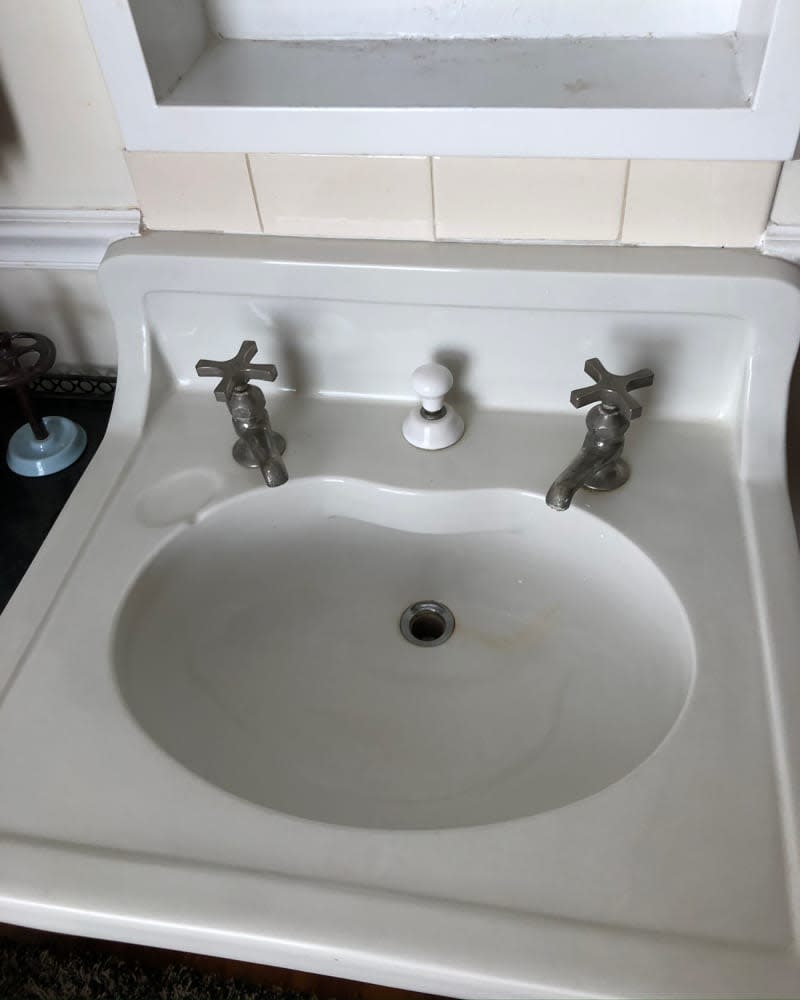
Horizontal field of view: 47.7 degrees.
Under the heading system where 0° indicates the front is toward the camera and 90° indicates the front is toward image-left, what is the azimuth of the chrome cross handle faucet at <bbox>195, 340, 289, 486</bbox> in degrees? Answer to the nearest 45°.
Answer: approximately 315°

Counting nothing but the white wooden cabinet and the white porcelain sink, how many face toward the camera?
2

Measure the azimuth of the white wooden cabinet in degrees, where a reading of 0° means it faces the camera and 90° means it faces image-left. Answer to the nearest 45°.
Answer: approximately 0°
